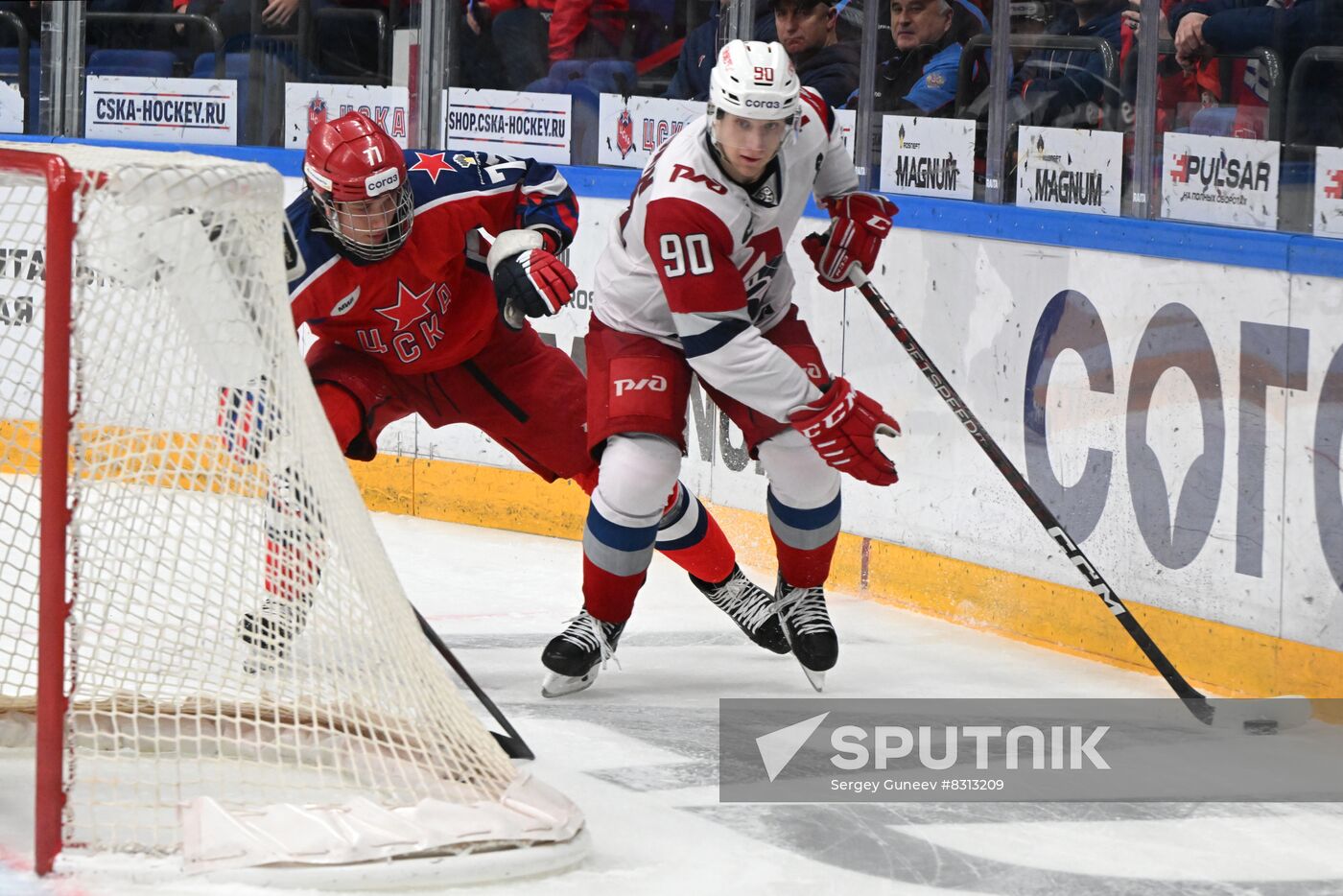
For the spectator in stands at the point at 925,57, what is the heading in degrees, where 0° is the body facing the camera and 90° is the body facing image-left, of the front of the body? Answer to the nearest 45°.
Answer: approximately 45°

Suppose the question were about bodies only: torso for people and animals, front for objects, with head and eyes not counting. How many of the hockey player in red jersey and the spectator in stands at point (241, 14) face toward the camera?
2

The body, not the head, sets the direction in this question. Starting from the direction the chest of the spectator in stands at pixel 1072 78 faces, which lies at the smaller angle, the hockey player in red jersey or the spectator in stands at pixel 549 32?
the hockey player in red jersey

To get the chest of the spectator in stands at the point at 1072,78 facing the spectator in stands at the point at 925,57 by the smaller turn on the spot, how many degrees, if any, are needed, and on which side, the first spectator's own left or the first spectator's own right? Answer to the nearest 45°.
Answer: approximately 90° to the first spectator's own right

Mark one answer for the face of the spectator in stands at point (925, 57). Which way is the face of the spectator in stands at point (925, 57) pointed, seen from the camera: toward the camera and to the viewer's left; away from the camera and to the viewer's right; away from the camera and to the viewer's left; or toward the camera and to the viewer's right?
toward the camera and to the viewer's left

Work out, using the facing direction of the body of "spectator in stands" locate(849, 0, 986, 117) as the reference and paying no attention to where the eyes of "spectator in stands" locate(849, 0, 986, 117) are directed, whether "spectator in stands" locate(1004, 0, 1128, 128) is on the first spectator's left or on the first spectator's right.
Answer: on the first spectator's left

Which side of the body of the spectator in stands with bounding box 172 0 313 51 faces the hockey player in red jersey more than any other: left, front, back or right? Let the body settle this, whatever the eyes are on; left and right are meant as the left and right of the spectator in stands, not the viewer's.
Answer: front

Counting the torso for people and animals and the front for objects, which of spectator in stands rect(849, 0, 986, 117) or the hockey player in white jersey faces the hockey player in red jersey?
the spectator in stands
